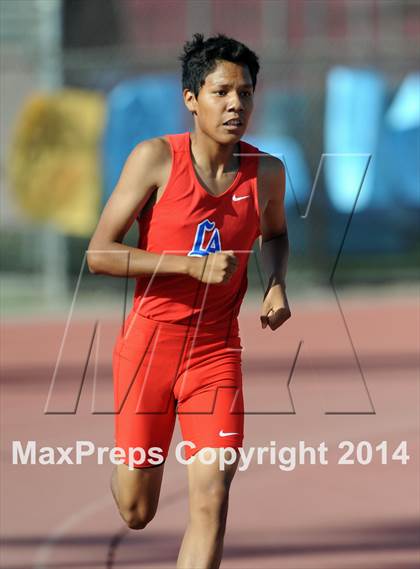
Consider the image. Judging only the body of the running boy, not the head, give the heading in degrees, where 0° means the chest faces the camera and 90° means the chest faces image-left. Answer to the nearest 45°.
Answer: approximately 315°

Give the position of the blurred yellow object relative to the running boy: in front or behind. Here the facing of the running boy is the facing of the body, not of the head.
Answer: behind

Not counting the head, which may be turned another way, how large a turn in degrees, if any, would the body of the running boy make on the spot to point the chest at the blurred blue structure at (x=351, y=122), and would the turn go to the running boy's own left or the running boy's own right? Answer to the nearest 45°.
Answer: approximately 135° to the running boy's own left

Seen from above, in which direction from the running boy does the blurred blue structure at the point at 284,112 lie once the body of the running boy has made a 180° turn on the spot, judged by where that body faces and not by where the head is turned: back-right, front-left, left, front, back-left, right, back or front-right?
front-right

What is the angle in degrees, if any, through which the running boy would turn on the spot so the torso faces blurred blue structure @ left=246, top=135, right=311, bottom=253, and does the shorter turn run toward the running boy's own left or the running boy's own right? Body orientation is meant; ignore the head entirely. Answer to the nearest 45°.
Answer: approximately 135° to the running boy's own left

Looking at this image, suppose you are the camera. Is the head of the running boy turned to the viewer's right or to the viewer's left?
to the viewer's right
